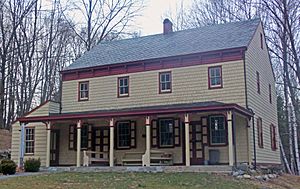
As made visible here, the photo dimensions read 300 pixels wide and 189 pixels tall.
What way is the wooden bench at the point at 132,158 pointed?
toward the camera

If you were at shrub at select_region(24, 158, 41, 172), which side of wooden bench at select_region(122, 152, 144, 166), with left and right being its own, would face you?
right

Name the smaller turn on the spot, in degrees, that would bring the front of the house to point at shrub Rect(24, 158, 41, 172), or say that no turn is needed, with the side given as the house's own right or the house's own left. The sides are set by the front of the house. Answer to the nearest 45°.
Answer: approximately 45° to the house's own right

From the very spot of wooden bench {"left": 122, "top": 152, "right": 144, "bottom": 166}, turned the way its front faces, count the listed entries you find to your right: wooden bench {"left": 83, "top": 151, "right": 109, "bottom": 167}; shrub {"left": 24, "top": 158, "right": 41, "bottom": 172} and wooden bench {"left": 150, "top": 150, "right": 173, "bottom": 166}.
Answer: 2

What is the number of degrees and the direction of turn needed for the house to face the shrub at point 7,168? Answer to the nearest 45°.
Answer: approximately 45° to its right

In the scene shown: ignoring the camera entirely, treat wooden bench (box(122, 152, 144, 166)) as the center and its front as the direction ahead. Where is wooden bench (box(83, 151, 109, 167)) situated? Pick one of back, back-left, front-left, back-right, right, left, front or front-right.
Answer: right

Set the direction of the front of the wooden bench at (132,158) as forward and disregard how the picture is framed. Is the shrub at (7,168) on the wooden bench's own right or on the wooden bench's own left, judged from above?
on the wooden bench's own right

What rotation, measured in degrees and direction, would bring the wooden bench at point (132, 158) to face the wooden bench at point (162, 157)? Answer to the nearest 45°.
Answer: approximately 45° to its left

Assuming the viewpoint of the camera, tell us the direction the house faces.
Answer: facing the viewer and to the left of the viewer
